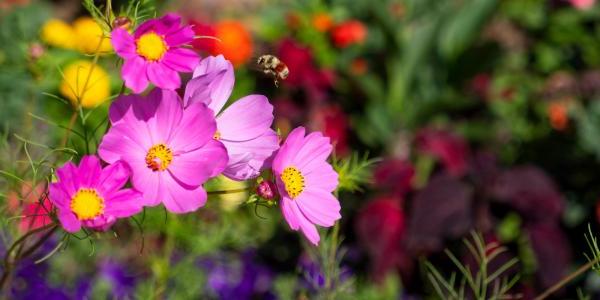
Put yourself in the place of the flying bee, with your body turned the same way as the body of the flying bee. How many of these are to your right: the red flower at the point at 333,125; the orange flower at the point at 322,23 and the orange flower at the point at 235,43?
3

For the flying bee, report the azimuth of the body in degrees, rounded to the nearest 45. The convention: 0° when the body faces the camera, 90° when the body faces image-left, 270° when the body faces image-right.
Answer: approximately 90°

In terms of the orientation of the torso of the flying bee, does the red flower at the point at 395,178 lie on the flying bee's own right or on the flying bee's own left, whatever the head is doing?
on the flying bee's own right

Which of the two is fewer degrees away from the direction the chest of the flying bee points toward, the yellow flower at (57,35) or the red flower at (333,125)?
the yellow flower

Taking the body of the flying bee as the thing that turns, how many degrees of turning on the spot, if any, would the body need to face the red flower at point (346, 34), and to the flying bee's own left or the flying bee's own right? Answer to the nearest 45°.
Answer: approximately 90° to the flying bee's own right

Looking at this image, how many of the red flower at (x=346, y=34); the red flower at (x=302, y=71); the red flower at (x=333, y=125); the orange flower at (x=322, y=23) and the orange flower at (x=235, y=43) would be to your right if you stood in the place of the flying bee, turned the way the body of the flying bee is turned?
5
